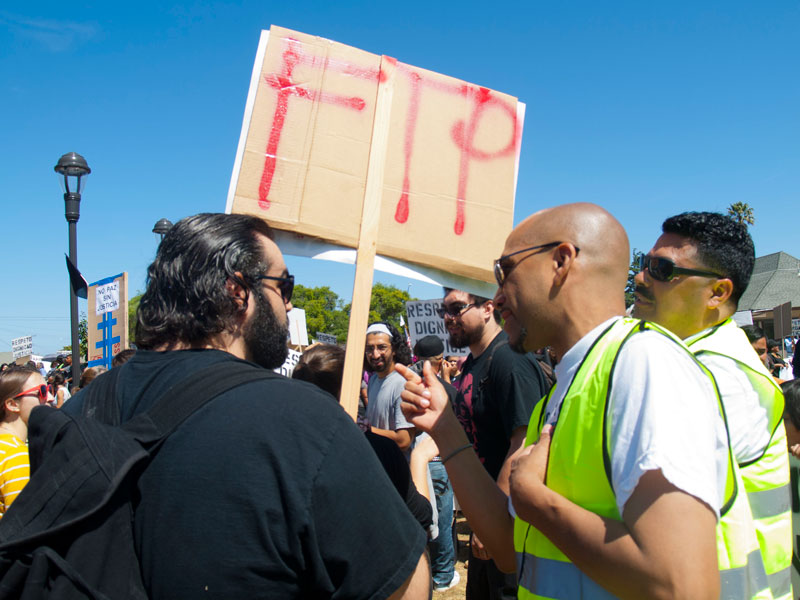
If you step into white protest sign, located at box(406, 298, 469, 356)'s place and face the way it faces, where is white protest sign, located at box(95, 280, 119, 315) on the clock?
white protest sign, located at box(95, 280, 119, 315) is roughly at 3 o'clock from white protest sign, located at box(406, 298, 469, 356).

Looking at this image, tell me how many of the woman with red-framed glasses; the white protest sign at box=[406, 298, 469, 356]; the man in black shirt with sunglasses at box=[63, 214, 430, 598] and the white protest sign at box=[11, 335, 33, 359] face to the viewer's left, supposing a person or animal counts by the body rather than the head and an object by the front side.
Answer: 0

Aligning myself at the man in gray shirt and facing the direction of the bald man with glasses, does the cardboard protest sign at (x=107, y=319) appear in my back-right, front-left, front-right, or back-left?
back-right

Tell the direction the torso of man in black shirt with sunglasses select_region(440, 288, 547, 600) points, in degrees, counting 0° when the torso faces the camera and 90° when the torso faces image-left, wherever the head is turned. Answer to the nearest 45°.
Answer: approximately 45°

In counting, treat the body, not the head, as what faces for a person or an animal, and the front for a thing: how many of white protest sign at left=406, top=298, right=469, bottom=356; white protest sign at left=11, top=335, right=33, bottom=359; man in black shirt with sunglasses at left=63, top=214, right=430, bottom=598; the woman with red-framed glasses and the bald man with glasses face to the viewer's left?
1

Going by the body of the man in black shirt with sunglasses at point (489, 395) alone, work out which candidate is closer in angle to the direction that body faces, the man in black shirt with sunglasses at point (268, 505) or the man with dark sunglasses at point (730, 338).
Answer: the man in black shirt with sunglasses

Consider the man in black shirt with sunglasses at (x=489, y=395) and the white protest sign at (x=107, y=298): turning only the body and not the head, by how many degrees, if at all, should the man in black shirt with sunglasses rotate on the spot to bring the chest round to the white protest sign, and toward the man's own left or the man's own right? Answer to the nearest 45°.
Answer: approximately 90° to the man's own right

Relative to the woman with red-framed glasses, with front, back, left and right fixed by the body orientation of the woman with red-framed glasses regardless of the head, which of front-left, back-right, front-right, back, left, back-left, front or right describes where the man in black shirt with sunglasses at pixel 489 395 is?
front-right

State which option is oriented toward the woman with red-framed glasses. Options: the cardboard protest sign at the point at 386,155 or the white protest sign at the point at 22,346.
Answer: the white protest sign

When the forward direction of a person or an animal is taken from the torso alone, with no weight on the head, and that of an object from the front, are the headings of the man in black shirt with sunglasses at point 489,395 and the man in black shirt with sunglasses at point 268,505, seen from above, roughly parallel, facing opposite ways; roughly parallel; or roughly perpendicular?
roughly parallel, facing opposite ways

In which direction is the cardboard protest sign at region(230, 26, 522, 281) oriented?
toward the camera

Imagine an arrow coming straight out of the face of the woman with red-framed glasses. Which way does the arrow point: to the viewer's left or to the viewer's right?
to the viewer's right

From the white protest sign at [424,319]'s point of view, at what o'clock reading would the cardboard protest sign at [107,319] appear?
The cardboard protest sign is roughly at 3 o'clock from the white protest sign.

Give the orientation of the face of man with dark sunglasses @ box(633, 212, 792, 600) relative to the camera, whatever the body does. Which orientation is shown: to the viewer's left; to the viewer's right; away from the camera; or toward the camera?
to the viewer's left

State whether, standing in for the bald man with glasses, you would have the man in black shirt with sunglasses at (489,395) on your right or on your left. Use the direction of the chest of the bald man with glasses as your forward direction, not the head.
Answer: on your right

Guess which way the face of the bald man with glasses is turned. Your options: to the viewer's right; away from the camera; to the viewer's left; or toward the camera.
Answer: to the viewer's left

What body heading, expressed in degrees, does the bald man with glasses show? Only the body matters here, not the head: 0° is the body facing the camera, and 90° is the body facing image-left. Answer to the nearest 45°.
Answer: approximately 90°

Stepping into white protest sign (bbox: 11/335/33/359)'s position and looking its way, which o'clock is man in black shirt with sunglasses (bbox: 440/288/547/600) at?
The man in black shirt with sunglasses is roughly at 12 o'clock from the white protest sign.
